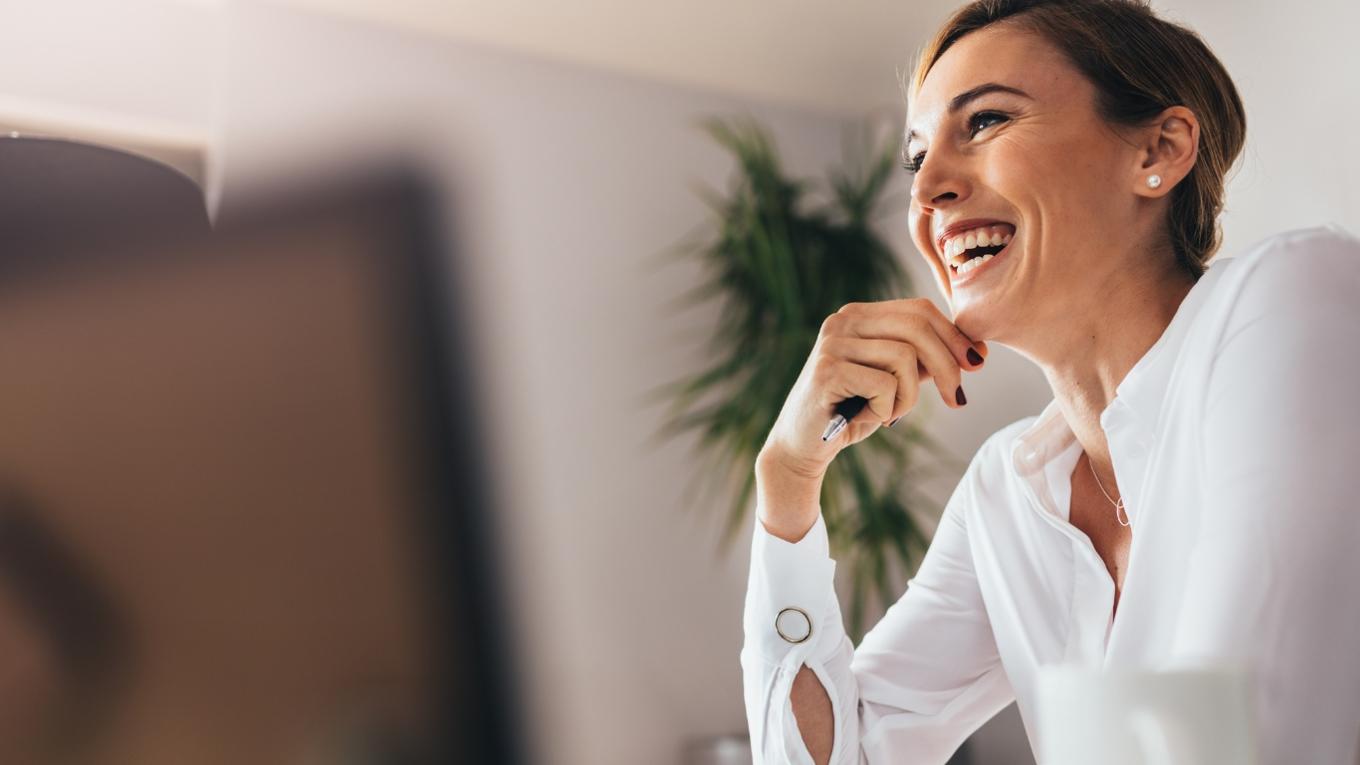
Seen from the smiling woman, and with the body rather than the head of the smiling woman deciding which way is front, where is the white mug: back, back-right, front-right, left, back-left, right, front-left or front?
front-left

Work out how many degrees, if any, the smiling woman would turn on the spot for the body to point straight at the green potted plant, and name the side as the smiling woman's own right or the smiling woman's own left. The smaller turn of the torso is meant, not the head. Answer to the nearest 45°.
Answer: approximately 135° to the smiling woman's own right

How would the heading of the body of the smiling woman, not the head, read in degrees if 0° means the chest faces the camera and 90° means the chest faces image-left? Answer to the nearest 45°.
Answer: approximately 45°

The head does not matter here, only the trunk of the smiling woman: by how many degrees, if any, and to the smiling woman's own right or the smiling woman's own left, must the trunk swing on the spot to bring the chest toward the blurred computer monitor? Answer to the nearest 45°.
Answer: approximately 45° to the smiling woman's own left

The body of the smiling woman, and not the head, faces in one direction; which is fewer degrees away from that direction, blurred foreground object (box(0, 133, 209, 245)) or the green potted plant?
the blurred foreground object

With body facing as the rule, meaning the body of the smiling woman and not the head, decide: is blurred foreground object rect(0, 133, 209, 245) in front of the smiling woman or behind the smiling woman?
in front
